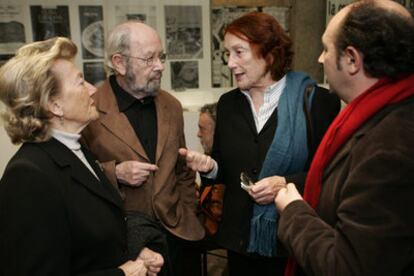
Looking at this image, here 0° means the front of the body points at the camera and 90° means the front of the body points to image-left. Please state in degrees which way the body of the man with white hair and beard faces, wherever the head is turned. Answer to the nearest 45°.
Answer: approximately 315°

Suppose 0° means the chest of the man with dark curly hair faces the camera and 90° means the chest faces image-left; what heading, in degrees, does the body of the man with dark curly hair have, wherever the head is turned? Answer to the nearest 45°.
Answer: approximately 90°
